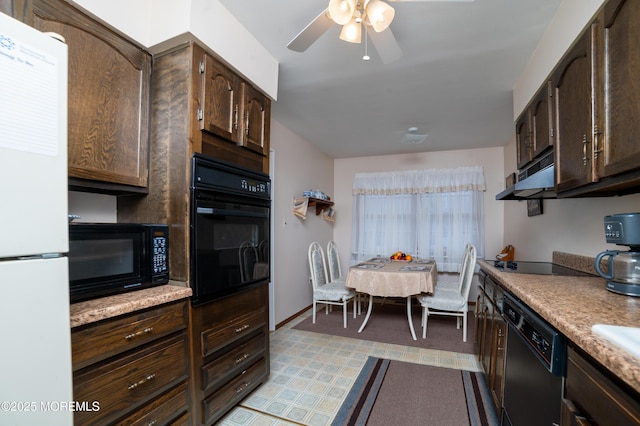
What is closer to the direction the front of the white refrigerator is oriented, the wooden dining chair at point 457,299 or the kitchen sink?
the kitchen sink

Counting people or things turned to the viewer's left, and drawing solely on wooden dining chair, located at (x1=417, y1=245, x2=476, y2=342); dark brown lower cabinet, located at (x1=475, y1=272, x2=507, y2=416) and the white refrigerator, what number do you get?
2

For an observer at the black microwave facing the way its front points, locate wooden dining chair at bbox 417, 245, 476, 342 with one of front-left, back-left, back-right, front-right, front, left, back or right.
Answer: front-left

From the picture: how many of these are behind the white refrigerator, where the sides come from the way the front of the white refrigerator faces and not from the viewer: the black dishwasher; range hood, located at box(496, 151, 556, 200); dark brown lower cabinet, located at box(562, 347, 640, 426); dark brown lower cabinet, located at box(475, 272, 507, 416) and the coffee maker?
0

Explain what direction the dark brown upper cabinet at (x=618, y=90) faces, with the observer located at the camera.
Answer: facing the viewer and to the left of the viewer

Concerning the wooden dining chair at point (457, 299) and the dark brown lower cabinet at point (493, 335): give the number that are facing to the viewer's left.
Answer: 2

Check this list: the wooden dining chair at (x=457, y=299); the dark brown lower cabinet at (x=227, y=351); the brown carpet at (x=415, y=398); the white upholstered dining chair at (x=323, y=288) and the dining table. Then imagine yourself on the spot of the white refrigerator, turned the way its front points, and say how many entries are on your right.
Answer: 0

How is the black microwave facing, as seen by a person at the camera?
facing the viewer and to the right of the viewer

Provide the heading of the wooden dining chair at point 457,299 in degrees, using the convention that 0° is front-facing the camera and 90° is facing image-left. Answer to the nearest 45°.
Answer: approximately 90°

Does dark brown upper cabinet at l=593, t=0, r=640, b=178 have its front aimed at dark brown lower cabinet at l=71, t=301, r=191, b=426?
yes

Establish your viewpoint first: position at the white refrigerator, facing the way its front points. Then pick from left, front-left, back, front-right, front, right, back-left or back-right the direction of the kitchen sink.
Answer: front

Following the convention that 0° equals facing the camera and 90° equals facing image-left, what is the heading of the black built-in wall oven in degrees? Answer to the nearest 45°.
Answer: approximately 315°

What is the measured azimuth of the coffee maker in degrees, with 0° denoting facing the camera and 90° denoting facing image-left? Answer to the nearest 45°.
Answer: approximately 45°

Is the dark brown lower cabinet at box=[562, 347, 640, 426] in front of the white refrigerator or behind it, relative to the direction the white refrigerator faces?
in front

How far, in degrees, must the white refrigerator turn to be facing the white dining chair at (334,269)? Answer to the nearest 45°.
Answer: approximately 90° to its left

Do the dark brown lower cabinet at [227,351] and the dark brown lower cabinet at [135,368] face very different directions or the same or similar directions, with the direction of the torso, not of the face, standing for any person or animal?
same or similar directions

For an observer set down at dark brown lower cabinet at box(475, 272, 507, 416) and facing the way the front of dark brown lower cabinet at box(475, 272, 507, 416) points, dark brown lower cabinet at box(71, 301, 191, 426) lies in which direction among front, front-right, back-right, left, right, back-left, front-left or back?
front-left

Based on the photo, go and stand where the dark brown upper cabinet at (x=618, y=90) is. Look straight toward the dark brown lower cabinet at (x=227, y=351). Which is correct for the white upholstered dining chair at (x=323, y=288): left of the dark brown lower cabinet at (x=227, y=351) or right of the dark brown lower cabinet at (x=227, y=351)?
right

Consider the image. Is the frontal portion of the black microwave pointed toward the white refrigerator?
no

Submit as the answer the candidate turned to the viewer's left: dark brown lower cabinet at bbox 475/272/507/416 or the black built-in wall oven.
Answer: the dark brown lower cabinet

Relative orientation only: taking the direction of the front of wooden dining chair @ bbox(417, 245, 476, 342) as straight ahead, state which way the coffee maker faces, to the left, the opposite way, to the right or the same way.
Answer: the same way
